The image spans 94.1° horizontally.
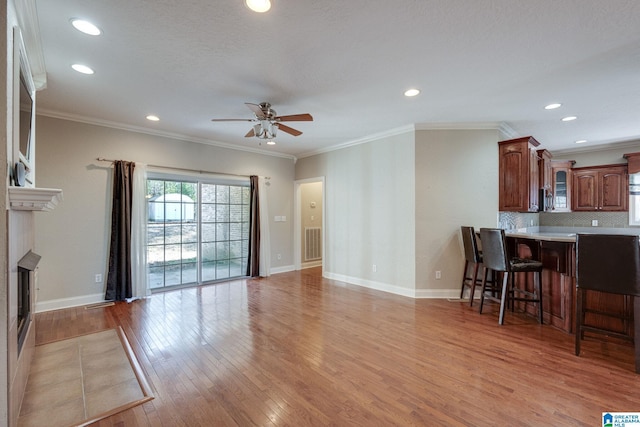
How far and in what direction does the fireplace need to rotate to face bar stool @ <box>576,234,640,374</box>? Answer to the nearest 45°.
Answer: approximately 45° to its right

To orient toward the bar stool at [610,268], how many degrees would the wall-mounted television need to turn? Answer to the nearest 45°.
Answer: approximately 45° to its right

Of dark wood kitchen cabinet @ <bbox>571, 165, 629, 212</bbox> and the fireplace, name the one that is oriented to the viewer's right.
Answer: the fireplace

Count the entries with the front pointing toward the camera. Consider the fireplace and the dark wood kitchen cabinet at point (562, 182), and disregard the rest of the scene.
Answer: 1

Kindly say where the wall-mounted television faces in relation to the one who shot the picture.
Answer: facing to the right of the viewer

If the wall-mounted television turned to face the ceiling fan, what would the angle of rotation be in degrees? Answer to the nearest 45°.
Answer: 0° — it already faces it

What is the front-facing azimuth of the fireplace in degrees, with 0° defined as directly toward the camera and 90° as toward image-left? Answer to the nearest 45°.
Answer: approximately 270°

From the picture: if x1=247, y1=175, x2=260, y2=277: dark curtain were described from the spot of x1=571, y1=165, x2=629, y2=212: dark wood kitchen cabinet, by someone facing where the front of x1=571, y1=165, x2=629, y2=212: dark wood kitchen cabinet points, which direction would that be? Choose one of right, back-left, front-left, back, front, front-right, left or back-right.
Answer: front-right

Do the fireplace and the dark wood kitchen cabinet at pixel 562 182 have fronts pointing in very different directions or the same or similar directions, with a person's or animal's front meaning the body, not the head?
very different directions

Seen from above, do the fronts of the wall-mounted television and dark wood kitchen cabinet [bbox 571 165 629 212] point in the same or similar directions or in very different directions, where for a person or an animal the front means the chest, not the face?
very different directions

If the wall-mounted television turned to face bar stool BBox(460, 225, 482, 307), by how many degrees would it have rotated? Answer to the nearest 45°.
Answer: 0° — it already faces it
